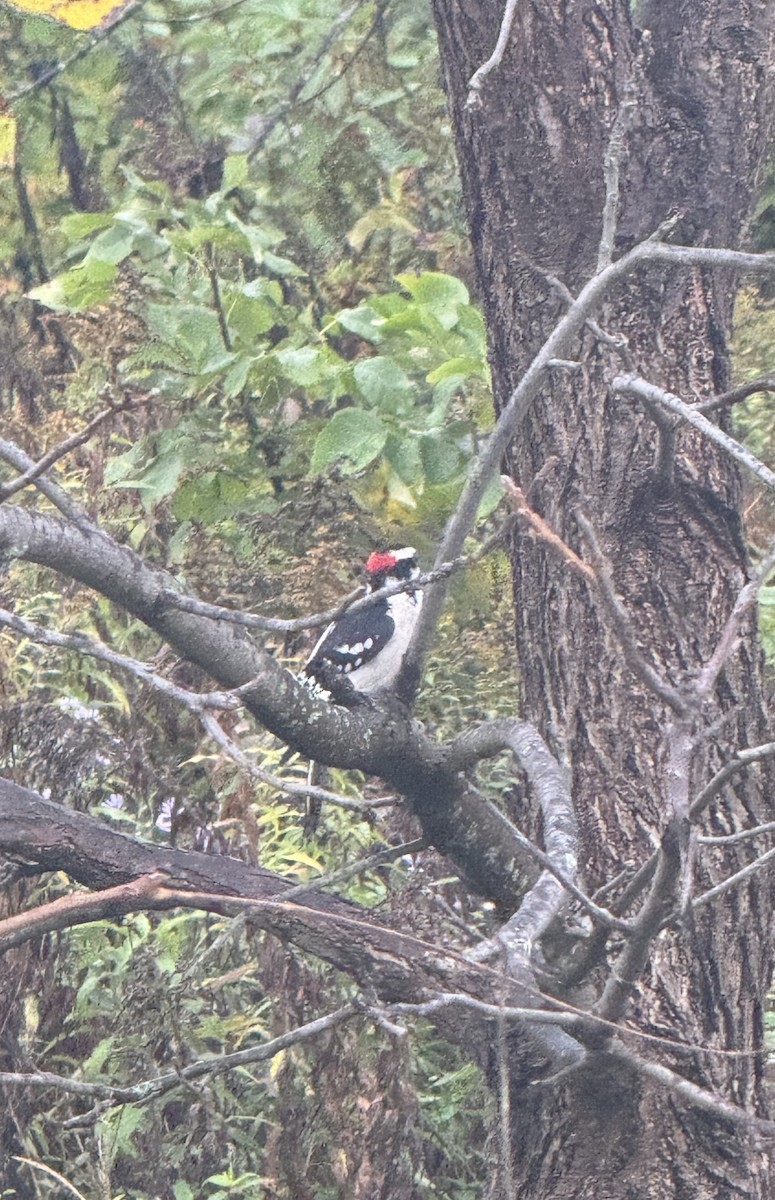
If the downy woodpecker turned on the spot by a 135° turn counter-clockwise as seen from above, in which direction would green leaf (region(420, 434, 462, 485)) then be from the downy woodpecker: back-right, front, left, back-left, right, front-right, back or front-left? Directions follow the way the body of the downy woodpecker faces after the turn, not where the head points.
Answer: front-right

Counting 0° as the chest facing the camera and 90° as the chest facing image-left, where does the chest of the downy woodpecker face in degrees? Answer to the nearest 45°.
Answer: approximately 270°

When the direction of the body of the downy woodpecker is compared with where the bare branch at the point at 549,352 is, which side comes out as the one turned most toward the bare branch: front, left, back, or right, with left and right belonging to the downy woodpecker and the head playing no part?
front
